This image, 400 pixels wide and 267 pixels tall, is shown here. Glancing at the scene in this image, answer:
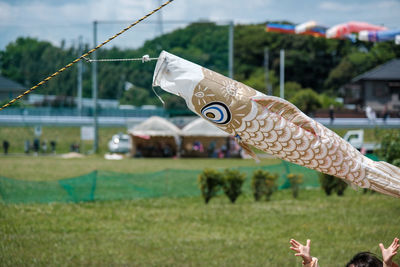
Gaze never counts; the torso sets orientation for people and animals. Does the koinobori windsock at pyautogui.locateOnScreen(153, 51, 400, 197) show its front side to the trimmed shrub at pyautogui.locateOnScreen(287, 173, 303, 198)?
no

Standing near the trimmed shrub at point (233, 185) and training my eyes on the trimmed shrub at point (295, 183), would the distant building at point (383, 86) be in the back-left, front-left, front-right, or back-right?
front-left

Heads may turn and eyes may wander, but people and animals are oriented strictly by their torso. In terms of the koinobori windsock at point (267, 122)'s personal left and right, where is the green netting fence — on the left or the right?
on its right

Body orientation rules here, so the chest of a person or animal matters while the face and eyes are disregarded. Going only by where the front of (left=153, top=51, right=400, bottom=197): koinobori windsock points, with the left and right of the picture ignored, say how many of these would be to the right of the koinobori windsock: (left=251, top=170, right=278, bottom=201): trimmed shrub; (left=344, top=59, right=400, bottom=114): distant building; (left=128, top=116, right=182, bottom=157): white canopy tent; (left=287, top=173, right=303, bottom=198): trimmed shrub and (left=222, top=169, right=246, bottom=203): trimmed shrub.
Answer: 5

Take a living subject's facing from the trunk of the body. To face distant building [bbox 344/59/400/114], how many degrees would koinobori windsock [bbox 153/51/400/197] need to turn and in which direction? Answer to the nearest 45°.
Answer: approximately 90° to its right

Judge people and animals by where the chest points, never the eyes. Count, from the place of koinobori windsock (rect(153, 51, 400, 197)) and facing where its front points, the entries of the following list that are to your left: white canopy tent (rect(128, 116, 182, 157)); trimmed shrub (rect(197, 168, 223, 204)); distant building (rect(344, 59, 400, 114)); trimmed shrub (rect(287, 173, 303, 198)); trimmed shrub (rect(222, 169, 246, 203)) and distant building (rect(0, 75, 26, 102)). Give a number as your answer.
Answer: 0

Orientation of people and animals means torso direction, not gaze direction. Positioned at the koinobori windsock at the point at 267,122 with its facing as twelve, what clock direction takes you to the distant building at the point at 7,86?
The distant building is roughly at 2 o'clock from the koinobori windsock.

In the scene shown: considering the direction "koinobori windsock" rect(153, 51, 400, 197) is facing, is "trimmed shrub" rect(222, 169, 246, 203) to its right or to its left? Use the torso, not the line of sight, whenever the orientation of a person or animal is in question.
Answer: on its right

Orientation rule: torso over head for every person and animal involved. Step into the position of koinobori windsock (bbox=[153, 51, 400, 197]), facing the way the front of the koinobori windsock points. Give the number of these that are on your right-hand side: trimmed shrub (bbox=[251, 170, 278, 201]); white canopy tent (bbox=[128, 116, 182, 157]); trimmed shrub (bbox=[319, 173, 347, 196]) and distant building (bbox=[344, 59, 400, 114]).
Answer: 4

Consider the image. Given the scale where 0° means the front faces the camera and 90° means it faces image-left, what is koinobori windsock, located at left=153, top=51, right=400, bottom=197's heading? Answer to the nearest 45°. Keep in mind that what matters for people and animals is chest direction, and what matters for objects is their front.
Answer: approximately 90°

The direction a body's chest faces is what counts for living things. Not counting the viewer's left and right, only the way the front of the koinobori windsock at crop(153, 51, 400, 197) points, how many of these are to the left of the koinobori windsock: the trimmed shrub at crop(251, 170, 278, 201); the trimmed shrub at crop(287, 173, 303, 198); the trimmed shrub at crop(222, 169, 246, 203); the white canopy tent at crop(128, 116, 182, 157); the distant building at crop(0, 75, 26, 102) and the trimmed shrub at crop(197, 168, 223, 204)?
0

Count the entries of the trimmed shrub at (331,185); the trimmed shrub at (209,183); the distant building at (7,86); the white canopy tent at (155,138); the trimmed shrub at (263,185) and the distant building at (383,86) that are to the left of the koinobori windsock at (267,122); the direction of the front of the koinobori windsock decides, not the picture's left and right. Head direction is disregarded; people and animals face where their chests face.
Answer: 0

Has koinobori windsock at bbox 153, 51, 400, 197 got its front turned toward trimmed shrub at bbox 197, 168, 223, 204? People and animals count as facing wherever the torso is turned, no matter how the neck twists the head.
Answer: no

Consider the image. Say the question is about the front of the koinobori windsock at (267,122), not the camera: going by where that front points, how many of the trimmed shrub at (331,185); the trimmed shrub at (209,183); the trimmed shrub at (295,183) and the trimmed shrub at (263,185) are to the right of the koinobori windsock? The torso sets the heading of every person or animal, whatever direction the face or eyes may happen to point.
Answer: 4

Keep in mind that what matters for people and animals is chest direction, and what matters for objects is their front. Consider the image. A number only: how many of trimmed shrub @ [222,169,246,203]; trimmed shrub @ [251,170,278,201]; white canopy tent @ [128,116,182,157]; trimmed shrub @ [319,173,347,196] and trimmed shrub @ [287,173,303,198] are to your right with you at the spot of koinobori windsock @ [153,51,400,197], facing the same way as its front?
5

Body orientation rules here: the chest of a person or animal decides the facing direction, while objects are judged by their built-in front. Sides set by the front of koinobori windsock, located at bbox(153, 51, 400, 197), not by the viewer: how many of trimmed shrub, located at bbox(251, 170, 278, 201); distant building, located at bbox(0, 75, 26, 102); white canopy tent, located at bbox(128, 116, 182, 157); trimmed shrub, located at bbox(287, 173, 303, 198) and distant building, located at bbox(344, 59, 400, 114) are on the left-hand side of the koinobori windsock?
0

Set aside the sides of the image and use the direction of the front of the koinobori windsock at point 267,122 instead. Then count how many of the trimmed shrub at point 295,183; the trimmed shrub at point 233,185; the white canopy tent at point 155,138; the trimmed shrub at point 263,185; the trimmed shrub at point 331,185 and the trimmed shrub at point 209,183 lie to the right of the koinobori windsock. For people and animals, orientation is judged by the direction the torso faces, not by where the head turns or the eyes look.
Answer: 6

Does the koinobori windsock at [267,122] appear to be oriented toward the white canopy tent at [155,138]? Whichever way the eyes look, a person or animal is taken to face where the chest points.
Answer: no
